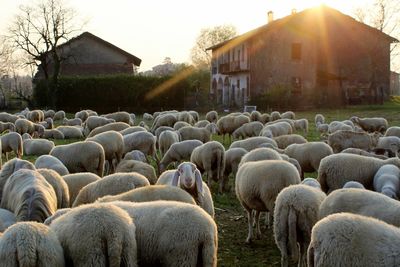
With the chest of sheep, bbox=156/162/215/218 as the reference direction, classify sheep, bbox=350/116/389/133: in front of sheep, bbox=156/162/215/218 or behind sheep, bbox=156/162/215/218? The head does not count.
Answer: behind

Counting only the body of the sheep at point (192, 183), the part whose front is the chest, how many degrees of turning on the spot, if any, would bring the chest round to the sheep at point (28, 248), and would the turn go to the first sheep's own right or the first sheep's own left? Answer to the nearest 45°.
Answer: approximately 45° to the first sheep's own right

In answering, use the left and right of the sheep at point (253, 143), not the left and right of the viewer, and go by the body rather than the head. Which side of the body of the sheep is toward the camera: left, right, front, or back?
left

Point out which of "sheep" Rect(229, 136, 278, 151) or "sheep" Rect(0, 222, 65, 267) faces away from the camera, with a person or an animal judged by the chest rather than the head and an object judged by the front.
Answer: "sheep" Rect(0, 222, 65, 267)

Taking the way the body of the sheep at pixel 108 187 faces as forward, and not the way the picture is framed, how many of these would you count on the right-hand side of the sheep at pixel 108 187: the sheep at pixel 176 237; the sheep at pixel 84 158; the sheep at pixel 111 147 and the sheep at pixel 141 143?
3

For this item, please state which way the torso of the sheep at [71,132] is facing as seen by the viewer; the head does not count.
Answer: to the viewer's left

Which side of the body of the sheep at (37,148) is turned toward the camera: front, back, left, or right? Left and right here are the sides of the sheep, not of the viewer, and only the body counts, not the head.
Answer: left

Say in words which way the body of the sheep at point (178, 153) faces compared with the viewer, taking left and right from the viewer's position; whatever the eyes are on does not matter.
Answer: facing to the left of the viewer

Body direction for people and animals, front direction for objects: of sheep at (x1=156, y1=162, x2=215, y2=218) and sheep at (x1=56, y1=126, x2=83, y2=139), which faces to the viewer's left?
sheep at (x1=56, y1=126, x2=83, y2=139)

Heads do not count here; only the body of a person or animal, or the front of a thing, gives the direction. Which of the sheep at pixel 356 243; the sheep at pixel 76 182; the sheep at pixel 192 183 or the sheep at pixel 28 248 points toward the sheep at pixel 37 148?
the sheep at pixel 28 248

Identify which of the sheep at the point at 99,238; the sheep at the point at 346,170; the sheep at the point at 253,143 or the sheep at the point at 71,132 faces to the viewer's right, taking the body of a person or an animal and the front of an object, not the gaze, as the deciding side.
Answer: the sheep at the point at 346,170
